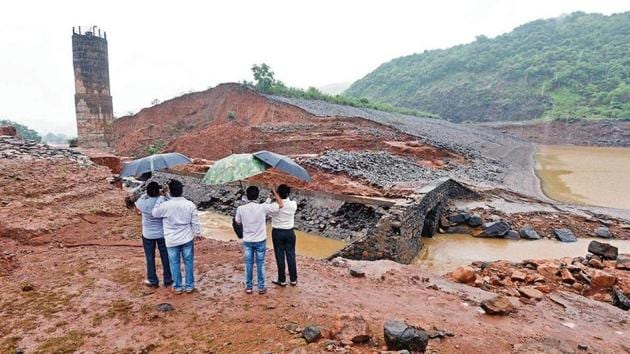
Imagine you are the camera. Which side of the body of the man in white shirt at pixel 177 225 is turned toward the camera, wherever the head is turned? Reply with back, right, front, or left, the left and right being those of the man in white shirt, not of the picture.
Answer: back

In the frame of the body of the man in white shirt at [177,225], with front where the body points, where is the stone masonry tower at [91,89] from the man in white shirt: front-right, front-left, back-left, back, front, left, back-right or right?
front

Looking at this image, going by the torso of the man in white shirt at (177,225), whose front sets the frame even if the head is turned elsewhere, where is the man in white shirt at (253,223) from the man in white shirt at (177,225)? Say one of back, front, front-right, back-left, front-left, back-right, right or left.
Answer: right

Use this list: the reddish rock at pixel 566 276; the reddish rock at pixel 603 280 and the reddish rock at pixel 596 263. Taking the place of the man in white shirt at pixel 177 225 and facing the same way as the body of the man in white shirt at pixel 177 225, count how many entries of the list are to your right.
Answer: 3

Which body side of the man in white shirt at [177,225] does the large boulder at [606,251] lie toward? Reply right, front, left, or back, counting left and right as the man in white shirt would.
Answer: right

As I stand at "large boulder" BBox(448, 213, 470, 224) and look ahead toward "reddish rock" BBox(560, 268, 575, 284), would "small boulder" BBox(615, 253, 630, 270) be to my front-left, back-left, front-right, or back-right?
front-left

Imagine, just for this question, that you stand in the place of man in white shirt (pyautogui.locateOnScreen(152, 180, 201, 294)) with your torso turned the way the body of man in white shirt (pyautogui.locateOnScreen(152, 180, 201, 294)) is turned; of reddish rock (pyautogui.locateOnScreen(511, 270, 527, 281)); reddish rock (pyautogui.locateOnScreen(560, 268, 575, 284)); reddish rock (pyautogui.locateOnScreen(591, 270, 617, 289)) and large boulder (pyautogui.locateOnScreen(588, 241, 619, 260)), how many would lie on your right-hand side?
4

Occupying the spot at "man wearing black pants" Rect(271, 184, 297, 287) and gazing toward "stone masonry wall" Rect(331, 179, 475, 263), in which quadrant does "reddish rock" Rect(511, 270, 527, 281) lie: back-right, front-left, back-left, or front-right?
front-right

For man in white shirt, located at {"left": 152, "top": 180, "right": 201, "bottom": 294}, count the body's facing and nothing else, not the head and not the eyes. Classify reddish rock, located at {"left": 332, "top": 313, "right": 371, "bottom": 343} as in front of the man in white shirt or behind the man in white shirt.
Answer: behind

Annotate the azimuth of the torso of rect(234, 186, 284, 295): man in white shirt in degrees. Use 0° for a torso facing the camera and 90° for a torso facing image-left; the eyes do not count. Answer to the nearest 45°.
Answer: approximately 180°

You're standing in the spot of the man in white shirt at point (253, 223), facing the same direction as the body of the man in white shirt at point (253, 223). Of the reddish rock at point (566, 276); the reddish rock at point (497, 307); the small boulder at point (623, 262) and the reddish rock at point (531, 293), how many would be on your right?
4

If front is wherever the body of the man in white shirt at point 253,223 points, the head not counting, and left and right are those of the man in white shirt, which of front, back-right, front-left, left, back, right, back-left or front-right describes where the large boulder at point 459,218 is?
front-right

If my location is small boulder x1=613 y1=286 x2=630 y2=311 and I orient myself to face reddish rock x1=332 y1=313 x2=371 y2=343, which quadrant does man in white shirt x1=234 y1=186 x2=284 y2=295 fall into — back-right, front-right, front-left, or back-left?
front-right

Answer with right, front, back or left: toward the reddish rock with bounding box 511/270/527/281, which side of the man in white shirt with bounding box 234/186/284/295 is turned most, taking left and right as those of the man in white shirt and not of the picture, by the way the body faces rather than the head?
right

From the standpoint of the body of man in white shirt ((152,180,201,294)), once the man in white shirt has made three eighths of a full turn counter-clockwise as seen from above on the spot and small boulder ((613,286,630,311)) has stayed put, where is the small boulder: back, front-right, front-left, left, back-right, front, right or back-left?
back-left

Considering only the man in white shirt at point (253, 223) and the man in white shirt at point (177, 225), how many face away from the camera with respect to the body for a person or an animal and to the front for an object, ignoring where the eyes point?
2

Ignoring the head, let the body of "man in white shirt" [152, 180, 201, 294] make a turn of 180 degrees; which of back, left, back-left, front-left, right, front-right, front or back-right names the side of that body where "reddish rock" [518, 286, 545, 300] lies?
left

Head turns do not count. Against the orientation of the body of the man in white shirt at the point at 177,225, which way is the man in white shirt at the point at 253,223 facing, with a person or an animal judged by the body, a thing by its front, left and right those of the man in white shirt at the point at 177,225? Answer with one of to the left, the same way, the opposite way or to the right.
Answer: the same way

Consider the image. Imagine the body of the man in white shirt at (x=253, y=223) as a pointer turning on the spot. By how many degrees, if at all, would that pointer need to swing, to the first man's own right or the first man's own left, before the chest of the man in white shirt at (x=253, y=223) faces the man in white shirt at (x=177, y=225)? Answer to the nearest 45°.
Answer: approximately 90° to the first man's own left

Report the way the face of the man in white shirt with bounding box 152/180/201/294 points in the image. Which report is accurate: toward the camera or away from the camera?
away from the camera
